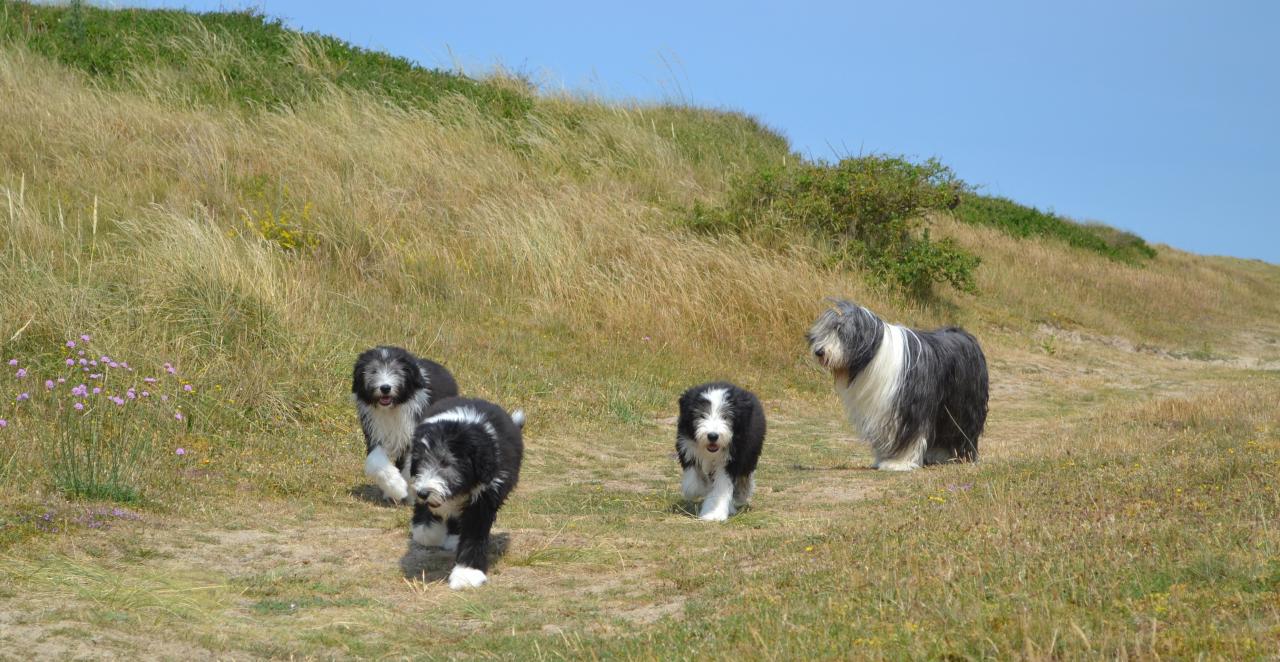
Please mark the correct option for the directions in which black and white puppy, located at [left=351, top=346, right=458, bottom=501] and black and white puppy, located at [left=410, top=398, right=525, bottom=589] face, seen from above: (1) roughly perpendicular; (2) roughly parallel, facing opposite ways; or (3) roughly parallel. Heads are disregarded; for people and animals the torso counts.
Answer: roughly parallel

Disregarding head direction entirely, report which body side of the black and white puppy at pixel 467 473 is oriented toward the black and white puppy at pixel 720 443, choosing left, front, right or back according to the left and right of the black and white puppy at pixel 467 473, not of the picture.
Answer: back

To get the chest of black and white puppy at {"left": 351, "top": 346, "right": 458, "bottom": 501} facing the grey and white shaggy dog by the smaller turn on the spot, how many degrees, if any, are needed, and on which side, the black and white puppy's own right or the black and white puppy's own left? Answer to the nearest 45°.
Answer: approximately 135° to the black and white puppy's own left

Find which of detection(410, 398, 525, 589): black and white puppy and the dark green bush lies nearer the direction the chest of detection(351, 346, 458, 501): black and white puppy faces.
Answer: the black and white puppy

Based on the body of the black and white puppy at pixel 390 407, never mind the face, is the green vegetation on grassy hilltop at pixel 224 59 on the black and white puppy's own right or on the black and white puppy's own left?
on the black and white puppy's own right

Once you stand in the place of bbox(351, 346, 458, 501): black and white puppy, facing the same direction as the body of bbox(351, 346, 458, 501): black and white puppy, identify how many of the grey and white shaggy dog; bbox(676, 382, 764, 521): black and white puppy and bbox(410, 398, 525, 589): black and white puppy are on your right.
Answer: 0

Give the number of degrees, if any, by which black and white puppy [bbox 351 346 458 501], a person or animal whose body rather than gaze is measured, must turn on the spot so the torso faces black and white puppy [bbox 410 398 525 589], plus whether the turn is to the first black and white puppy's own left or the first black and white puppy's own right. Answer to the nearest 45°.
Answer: approximately 45° to the first black and white puppy's own left

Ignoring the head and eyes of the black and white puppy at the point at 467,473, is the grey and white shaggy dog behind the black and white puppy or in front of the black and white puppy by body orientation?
behind

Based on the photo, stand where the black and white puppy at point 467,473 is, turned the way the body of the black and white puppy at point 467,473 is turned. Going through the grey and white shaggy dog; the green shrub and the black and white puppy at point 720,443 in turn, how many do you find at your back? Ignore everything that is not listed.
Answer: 3

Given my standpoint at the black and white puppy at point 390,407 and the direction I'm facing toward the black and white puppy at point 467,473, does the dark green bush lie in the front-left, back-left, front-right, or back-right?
back-left

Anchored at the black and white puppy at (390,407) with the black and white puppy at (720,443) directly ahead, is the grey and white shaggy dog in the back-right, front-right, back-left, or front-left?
front-left

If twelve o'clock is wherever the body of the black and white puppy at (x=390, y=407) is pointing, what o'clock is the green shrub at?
The green shrub is roughly at 6 o'clock from the black and white puppy.

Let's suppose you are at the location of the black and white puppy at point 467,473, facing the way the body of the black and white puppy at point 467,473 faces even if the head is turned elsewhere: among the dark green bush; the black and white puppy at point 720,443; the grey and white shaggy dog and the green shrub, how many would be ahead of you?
0

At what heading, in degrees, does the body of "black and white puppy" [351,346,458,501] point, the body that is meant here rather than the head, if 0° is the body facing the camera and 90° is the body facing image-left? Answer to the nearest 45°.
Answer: approximately 45°

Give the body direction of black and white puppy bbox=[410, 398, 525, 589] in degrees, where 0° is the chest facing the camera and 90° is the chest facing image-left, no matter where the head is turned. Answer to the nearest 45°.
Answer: approximately 45°

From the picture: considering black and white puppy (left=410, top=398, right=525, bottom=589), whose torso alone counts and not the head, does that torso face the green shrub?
no

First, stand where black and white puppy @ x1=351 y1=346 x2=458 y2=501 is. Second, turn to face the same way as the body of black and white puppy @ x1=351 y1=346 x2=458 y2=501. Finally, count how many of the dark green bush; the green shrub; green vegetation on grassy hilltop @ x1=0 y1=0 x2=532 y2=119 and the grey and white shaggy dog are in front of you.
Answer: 0

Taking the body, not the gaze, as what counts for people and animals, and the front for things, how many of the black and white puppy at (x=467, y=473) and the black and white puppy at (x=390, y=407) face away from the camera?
0

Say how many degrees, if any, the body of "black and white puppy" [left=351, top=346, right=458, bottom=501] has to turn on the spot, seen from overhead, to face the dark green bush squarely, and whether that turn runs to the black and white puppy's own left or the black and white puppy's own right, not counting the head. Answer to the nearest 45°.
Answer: approximately 180°
